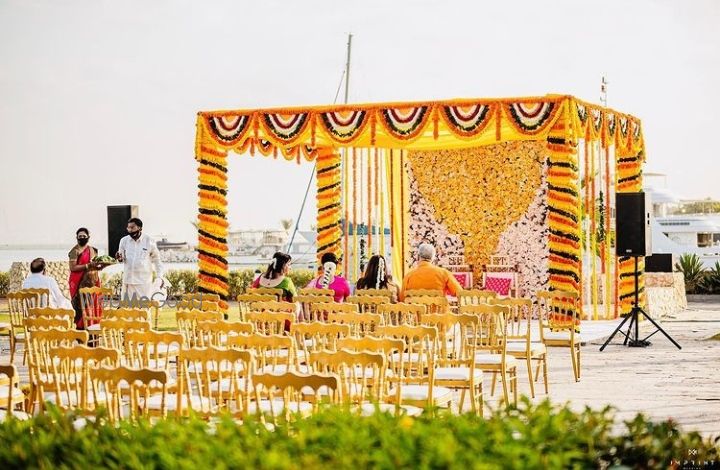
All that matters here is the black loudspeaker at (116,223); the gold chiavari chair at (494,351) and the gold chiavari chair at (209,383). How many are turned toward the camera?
1

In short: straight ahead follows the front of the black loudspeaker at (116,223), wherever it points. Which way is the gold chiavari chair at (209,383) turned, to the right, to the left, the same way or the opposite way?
the opposite way

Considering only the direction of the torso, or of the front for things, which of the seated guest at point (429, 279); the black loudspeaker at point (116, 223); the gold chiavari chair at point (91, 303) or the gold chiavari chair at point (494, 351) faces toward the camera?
the black loudspeaker

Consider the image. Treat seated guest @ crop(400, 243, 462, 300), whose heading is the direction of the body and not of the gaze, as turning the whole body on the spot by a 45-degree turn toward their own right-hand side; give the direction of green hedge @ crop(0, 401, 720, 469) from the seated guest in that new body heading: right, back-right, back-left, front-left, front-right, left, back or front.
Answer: back-right

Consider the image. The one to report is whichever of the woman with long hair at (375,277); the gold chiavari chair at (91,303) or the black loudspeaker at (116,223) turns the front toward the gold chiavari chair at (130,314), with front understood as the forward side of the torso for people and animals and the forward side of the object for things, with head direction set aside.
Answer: the black loudspeaker

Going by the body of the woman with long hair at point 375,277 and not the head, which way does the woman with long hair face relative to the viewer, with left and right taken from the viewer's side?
facing away from the viewer

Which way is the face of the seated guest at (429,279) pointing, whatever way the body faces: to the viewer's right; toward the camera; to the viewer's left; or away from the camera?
away from the camera

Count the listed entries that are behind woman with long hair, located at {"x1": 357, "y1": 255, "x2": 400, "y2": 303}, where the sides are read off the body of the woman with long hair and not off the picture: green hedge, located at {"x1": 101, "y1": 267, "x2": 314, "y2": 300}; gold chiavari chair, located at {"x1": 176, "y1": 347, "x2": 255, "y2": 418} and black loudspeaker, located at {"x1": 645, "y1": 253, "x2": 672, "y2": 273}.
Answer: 1

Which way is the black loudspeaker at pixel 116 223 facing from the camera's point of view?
toward the camera

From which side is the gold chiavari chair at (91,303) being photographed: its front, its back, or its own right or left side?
back

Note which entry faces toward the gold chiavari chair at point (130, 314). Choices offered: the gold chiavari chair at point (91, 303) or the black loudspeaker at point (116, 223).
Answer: the black loudspeaker

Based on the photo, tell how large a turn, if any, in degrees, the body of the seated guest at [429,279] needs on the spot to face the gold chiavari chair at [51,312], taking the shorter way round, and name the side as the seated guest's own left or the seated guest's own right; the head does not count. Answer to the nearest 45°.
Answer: approximately 135° to the seated guest's own left

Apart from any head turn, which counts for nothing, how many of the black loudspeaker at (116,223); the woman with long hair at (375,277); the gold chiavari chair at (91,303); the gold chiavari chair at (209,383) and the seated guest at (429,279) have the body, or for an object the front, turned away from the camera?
4

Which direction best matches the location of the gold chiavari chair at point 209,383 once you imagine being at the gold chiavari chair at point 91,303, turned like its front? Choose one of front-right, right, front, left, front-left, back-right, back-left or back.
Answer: back

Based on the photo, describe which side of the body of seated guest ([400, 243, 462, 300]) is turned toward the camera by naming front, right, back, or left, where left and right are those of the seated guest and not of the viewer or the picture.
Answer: back

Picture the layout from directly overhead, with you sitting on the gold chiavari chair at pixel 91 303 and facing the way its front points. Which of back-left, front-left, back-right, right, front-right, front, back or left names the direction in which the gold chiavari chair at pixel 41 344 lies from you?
back
